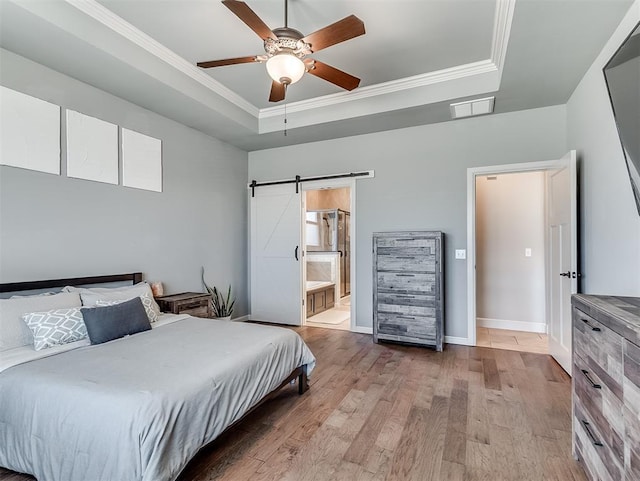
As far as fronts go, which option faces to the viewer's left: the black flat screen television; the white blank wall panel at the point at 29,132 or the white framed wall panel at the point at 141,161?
the black flat screen television

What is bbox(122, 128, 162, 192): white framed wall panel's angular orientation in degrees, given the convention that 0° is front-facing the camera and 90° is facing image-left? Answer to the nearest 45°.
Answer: approximately 315°

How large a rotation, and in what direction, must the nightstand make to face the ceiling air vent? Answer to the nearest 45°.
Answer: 0° — it already faces it

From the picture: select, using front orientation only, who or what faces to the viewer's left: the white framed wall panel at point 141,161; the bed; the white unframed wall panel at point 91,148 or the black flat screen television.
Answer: the black flat screen television

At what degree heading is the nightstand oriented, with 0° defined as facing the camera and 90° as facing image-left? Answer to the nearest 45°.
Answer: approximately 315°

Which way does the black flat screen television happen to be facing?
to the viewer's left

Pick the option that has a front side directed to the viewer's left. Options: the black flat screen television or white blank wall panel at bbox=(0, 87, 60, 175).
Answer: the black flat screen television

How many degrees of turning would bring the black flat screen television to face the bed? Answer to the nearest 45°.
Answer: approximately 45° to its left

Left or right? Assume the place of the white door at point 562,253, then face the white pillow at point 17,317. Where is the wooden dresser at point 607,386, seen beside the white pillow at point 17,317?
left

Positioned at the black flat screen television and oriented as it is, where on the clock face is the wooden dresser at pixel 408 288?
The wooden dresser is roughly at 1 o'clock from the black flat screen television.

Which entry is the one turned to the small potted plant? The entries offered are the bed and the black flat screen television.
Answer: the black flat screen television
